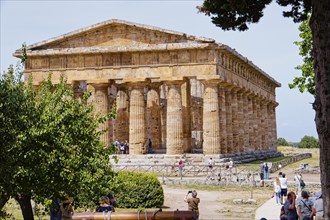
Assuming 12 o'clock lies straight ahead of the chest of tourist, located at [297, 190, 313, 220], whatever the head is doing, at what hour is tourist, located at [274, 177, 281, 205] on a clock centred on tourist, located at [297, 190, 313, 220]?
tourist, located at [274, 177, 281, 205] is roughly at 12 o'clock from tourist, located at [297, 190, 313, 220].

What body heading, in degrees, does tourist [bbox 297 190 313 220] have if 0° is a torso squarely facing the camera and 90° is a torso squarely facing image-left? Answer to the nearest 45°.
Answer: approximately 180°

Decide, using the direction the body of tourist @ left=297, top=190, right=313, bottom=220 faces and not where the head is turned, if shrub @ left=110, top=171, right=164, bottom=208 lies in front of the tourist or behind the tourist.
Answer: in front
